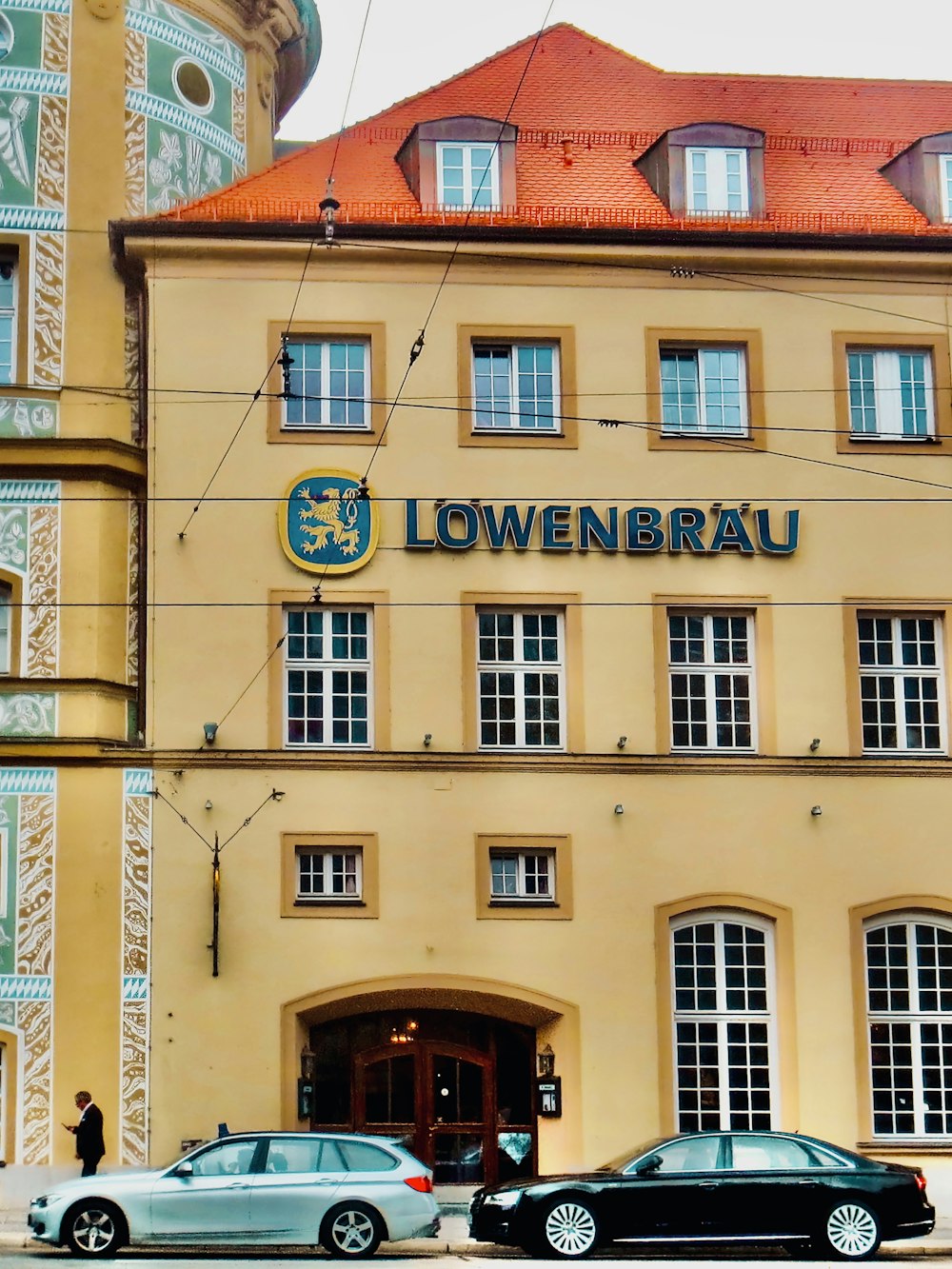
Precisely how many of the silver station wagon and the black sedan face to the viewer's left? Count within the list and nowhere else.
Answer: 2

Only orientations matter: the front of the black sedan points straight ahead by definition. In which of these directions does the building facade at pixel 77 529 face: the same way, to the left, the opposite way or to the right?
to the left

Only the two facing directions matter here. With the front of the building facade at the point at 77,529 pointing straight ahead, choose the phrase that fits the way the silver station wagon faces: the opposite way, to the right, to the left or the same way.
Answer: to the right

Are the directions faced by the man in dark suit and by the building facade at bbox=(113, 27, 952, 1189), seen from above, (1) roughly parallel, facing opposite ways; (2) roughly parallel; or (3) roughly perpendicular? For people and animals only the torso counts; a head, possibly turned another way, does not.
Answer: roughly perpendicular

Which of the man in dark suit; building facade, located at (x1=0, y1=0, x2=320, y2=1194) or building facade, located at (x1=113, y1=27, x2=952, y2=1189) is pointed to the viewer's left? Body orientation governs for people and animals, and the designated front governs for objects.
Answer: the man in dark suit

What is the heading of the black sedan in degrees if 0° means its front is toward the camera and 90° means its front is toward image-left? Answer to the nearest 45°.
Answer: approximately 90°

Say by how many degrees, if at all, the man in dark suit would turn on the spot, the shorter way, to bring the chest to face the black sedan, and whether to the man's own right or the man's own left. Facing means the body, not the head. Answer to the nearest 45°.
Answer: approximately 135° to the man's own left

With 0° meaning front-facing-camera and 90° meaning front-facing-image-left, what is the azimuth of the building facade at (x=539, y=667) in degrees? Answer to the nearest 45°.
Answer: approximately 0°

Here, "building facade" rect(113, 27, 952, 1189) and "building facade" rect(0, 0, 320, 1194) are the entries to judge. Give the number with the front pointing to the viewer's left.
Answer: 0

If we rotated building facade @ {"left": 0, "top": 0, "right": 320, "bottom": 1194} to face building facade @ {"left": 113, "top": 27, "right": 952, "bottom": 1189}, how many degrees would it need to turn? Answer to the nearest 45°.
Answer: approximately 90° to its left

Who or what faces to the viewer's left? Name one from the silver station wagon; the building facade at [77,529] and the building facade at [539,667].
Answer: the silver station wagon

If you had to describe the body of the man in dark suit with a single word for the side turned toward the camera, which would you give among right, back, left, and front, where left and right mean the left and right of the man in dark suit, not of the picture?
left

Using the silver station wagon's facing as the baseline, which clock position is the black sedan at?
The black sedan is roughly at 6 o'clock from the silver station wagon.

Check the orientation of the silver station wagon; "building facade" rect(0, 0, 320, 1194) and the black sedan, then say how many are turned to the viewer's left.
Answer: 2

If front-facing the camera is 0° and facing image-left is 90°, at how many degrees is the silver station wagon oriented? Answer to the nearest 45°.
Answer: approximately 90°

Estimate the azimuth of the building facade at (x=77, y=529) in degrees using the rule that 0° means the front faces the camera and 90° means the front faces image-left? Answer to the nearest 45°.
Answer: approximately 0°

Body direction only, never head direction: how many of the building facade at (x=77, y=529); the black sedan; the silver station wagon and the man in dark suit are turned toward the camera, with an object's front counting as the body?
1

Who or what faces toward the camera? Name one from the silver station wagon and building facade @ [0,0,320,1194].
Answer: the building facade

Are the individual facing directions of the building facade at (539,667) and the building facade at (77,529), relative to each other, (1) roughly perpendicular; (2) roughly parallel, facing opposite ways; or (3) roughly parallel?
roughly parallel

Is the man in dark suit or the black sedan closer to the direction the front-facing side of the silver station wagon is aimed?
the man in dark suit

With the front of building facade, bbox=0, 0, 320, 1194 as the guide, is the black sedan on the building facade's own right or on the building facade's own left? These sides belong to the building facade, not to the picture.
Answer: on the building facade's own left
